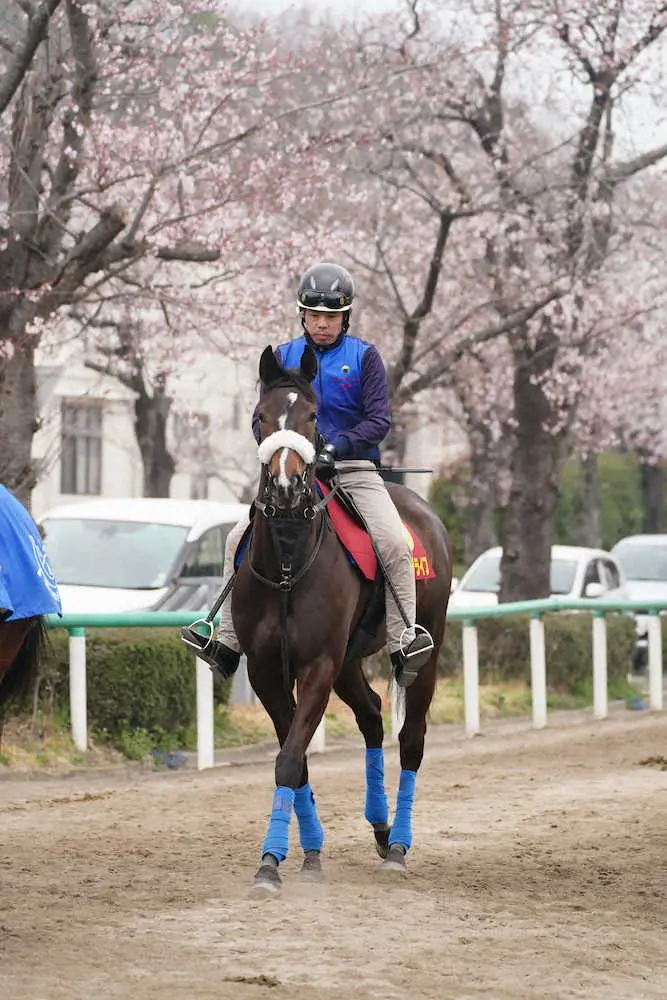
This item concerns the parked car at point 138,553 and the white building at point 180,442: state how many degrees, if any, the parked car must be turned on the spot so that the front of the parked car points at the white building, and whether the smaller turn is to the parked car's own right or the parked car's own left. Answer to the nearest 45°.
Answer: approximately 135° to the parked car's own right

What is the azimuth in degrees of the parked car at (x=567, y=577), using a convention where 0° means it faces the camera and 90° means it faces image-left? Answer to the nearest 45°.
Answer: approximately 45°

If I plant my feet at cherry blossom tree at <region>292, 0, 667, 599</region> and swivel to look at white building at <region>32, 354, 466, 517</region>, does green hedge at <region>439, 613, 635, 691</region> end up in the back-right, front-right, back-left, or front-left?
back-left

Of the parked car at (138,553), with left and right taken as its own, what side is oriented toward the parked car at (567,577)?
back

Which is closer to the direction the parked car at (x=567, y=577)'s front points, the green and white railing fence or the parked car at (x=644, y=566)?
the green and white railing fence

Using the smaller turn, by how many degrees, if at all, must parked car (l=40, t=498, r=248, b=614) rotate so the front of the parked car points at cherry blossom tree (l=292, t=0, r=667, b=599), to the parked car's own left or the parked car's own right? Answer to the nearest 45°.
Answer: approximately 180°

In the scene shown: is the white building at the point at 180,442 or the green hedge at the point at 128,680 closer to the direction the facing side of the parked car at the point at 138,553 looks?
the green hedge

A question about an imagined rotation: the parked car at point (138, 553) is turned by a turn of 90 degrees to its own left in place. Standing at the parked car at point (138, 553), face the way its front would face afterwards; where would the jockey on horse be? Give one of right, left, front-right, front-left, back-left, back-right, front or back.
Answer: front-right

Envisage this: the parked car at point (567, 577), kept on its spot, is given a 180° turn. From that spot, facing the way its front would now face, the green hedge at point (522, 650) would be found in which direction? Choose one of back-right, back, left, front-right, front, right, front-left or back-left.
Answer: back-right
